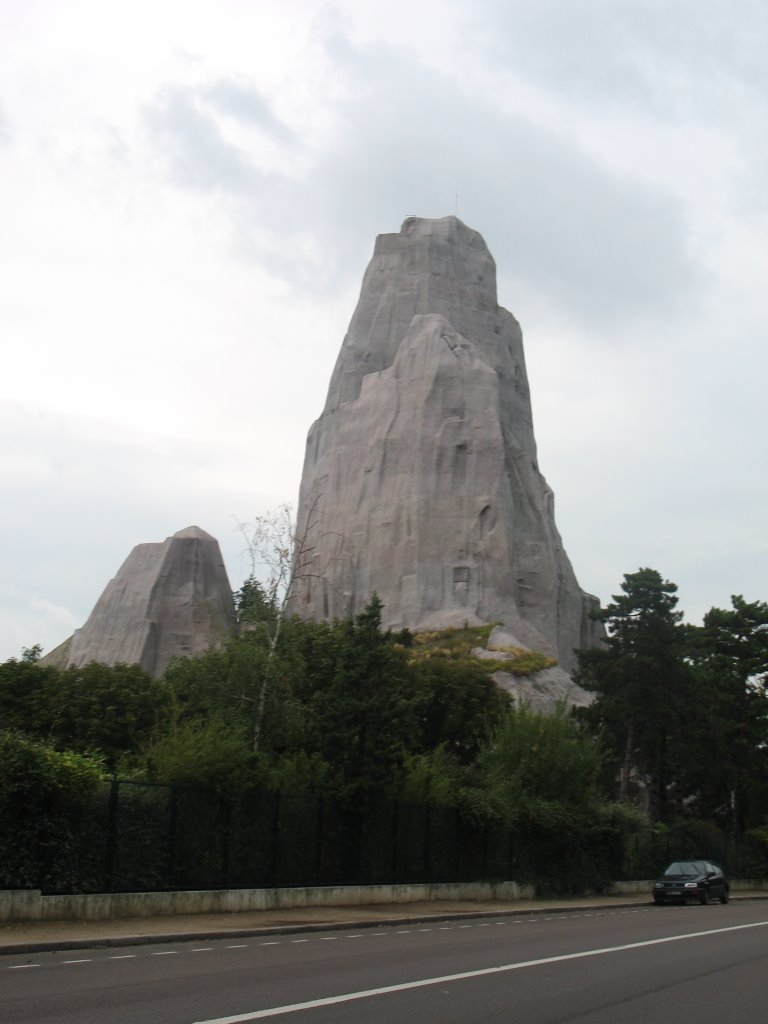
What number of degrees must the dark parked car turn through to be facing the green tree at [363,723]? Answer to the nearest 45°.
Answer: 0° — it already faces it

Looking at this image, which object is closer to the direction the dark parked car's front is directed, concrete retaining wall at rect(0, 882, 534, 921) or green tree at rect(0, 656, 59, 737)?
the concrete retaining wall

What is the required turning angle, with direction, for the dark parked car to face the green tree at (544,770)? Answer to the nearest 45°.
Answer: approximately 45° to its right

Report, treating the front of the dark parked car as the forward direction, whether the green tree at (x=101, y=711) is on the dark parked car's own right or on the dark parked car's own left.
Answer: on the dark parked car's own right

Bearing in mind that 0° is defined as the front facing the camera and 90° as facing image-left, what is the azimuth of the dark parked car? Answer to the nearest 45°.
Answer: approximately 45°
